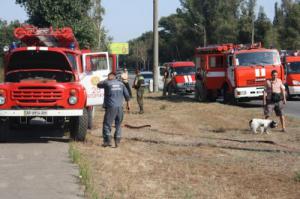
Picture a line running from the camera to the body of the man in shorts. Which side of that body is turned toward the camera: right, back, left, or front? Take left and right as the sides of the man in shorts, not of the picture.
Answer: front

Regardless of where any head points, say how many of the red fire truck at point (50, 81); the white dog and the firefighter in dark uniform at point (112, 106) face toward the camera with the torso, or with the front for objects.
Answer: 1

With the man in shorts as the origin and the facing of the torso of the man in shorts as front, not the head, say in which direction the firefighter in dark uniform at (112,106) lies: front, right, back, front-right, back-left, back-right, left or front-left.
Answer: front-right

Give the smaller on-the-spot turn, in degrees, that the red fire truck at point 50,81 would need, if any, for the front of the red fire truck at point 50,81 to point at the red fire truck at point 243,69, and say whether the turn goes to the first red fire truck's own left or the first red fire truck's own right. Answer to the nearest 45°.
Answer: approximately 135° to the first red fire truck's own left

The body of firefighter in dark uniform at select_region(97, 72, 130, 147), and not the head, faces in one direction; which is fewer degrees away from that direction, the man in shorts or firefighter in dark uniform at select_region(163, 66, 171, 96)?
the firefighter in dark uniform

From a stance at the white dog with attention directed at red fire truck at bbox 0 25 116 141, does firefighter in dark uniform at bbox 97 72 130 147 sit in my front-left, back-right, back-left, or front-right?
front-left

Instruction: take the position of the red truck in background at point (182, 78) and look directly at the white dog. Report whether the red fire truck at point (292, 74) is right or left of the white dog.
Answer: left

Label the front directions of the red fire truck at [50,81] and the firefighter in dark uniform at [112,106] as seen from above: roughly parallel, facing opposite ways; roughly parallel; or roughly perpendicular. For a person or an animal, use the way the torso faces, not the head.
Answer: roughly parallel, facing opposite ways

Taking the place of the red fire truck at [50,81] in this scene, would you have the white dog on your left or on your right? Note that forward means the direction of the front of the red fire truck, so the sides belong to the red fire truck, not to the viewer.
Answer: on your left

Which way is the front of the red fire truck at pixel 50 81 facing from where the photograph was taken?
facing the viewer

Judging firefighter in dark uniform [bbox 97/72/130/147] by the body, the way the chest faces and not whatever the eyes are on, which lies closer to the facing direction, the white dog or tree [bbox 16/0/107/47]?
the tree

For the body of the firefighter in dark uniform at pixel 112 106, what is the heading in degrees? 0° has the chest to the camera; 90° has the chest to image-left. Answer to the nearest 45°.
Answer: approximately 180°

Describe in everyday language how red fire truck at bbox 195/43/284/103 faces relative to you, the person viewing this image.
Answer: facing the viewer and to the right of the viewer
